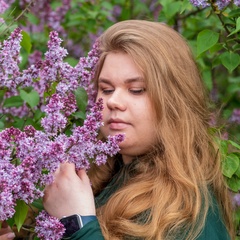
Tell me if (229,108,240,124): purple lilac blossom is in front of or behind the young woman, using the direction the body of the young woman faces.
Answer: behind

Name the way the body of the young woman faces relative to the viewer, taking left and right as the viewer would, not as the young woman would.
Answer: facing the viewer and to the left of the viewer

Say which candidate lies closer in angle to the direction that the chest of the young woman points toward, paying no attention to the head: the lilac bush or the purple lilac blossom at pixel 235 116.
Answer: the lilac bush

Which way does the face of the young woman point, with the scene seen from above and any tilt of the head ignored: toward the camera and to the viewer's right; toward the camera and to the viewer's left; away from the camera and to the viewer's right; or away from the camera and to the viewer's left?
toward the camera and to the viewer's left

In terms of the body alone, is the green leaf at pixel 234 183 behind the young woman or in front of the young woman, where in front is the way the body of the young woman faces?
behind
